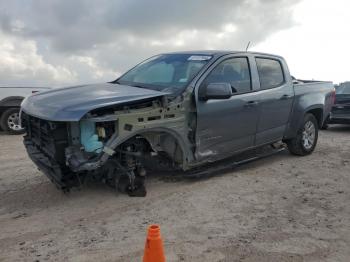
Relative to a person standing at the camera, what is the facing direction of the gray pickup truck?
facing the viewer and to the left of the viewer

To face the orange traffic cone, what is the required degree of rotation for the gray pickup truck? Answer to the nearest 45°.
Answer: approximately 45° to its left

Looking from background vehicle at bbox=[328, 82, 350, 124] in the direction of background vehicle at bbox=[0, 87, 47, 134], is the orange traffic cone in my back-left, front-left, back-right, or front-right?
front-left

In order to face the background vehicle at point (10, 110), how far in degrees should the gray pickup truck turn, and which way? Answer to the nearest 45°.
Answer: approximately 90° to its right

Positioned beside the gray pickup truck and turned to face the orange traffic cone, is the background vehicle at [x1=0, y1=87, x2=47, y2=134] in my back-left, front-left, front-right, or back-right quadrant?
back-right

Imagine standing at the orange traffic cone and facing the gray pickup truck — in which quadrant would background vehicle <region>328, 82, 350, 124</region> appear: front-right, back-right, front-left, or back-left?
front-right

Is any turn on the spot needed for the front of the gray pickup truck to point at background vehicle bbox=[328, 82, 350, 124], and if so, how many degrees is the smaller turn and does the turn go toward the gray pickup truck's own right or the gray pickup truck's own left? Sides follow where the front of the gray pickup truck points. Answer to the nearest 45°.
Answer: approximately 180°

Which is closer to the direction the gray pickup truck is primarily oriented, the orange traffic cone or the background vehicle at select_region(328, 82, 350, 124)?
the orange traffic cone
